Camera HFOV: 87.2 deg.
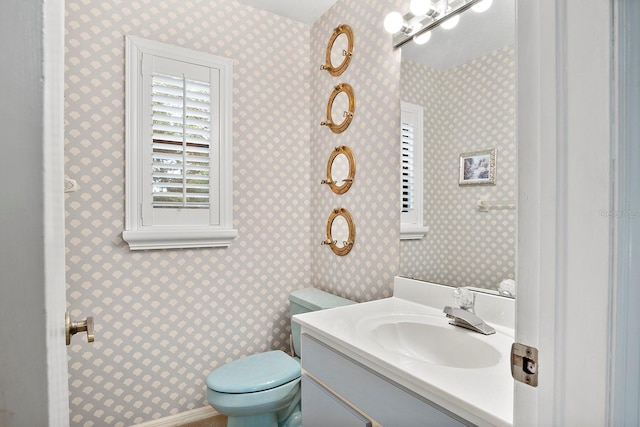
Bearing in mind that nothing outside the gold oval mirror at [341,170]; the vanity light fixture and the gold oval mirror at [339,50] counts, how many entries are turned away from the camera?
0

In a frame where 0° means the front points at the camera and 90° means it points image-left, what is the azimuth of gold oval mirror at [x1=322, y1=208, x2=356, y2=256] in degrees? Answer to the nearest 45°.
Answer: approximately 45°

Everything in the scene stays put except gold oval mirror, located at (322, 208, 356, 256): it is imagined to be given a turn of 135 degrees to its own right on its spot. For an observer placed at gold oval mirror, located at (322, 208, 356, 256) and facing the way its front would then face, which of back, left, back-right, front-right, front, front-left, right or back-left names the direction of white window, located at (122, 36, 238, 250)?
left

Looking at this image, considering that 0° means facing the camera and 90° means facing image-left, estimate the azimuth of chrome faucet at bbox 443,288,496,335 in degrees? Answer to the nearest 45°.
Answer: approximately 45°

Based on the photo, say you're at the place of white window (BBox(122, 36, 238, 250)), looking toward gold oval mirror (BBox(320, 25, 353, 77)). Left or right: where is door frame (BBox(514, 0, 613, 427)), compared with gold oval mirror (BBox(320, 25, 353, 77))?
right

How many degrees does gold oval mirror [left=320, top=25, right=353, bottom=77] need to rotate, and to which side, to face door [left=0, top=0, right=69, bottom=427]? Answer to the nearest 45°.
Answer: approximately 45° to its left

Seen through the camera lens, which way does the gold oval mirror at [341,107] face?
facing the viewer and to the left of the viewer

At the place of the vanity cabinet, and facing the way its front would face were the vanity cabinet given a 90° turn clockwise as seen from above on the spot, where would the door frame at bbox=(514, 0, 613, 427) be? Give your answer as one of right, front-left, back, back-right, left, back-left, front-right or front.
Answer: back
